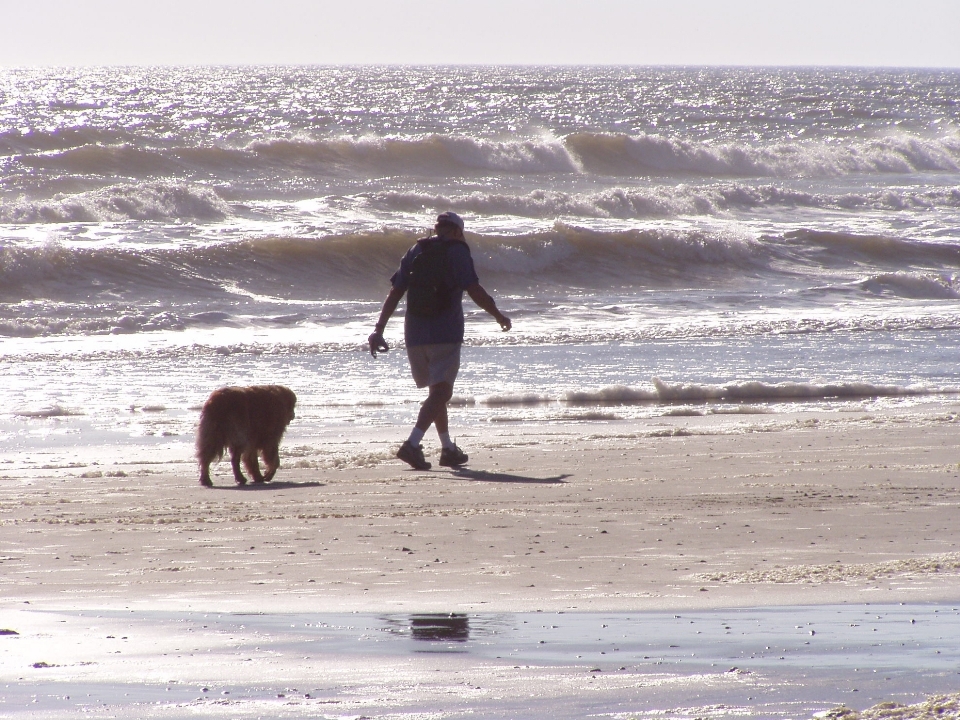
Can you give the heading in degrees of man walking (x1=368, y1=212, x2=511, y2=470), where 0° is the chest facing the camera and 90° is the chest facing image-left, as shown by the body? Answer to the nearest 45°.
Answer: approximately 225°

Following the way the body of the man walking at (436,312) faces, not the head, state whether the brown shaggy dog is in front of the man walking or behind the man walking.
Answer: behind
